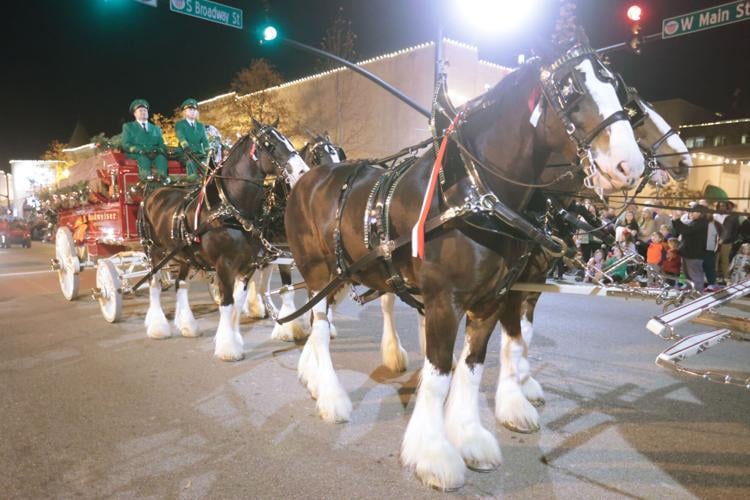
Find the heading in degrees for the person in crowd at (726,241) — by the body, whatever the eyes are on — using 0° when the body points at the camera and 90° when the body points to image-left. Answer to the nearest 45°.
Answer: approximately 45°

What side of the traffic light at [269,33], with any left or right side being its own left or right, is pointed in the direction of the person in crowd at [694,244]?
left

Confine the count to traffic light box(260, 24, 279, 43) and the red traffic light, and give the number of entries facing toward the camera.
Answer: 2

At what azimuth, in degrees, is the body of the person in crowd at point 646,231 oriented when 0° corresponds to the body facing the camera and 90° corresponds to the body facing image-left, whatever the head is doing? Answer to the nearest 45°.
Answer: approximately 45°

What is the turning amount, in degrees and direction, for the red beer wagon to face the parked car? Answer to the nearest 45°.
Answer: approximately 135° to its left
